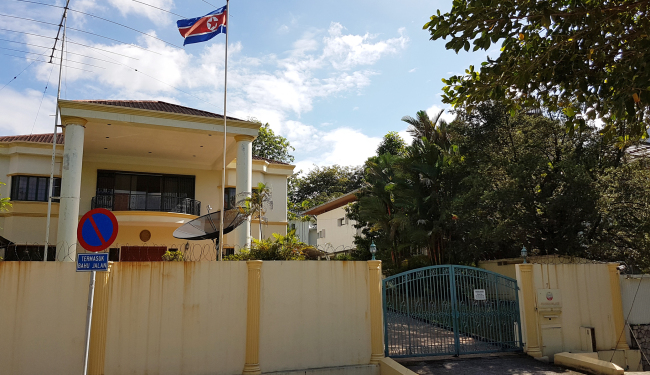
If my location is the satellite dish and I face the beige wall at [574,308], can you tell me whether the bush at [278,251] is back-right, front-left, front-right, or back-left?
front-right

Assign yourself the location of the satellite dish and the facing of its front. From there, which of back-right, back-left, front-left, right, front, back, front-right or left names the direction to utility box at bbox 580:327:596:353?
left

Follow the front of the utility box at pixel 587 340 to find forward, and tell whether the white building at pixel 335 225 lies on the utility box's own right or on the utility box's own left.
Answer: on the utility box's own right

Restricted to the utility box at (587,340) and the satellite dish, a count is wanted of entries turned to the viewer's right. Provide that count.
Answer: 0

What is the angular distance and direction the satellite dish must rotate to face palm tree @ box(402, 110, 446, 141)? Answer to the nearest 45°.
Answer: approximately 180°

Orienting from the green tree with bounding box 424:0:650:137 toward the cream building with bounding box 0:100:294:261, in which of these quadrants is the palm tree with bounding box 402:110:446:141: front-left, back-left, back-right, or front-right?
front-right

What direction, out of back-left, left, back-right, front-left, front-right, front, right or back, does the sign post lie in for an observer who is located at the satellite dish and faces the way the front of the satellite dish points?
front-left

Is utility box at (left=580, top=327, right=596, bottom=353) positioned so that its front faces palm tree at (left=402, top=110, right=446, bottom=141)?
no

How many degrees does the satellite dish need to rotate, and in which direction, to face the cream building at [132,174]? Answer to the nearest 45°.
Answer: approximately 90° to its right

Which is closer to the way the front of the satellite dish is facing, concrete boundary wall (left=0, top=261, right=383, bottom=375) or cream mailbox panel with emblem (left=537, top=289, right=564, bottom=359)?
the concrete boundary wall

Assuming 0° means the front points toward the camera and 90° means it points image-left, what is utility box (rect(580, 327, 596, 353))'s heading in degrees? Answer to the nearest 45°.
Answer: approximately 45°

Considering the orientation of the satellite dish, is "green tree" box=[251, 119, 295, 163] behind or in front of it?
behind

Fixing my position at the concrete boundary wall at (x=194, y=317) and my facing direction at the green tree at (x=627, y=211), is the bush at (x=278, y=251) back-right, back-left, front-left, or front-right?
front-left
